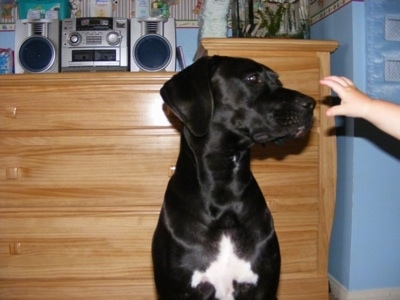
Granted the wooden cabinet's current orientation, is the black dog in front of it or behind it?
in front

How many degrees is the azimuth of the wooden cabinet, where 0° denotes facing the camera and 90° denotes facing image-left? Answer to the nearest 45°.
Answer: approximately 0°

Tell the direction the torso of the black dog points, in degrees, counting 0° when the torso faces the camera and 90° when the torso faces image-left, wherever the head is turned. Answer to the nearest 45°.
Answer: approximately 0°
